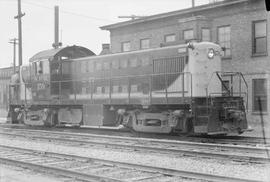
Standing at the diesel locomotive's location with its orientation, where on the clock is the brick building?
The brick building is roughly at 9 o'clock from the diesel locomotive.

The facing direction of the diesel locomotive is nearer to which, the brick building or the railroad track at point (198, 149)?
the railroad track

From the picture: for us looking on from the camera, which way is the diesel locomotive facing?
facing the viewer and to the right of the viewer

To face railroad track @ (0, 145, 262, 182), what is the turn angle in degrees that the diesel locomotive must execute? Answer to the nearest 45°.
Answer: approximately 45° to its right
